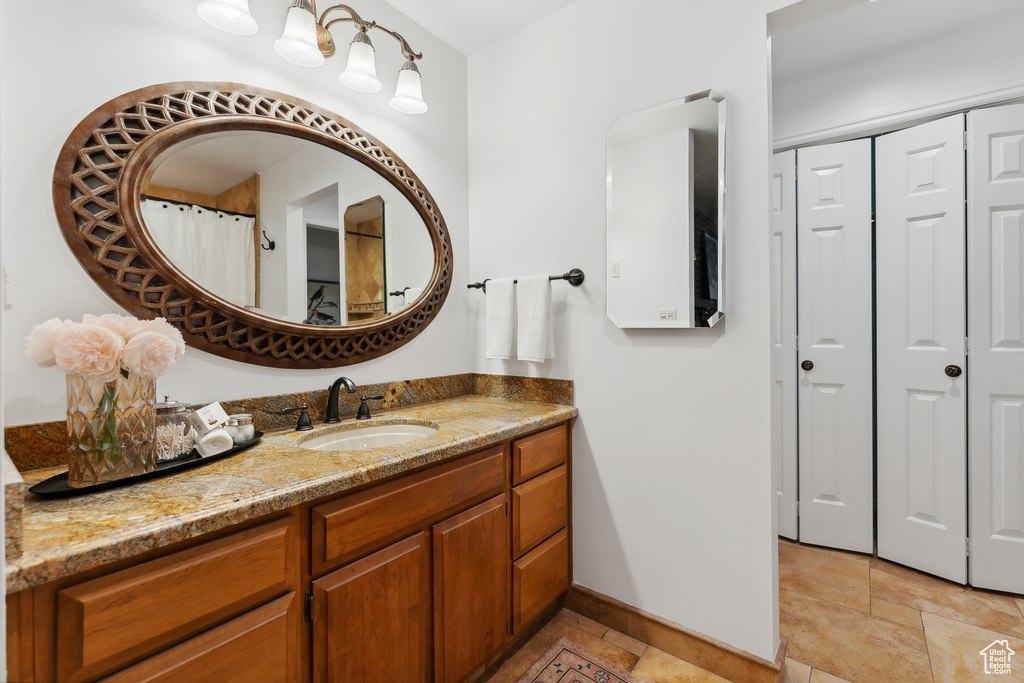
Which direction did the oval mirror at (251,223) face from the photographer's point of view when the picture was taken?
facing the viewer and to the right of the viewer

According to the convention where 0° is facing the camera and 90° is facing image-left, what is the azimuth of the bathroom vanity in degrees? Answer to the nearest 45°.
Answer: approximately 315°

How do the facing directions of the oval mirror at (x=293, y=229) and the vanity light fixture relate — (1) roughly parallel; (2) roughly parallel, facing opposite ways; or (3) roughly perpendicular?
roughly parallel

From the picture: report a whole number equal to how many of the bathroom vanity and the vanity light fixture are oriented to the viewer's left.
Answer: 0

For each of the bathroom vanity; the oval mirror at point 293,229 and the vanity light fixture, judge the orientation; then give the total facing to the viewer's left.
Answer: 0

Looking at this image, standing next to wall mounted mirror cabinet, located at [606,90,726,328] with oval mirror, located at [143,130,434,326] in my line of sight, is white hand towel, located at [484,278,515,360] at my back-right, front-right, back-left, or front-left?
front-right

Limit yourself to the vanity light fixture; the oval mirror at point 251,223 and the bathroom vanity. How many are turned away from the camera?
0

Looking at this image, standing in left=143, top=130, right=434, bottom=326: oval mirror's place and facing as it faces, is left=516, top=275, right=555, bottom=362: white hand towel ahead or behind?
ahead

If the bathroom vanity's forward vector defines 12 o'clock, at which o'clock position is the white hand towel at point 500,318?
The white hand towel is roughly at 9 o'clock from the bathroom vanity.

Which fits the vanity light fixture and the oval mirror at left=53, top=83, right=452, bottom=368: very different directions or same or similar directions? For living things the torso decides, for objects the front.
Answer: same or similar directions

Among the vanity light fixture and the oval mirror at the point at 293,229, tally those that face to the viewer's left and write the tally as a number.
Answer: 0
